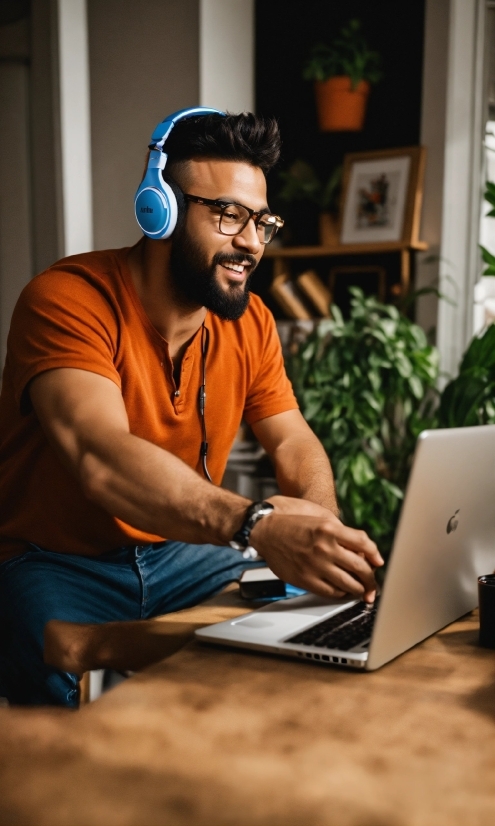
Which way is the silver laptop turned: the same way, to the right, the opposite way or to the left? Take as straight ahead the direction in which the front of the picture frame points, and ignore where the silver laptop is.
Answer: to the right

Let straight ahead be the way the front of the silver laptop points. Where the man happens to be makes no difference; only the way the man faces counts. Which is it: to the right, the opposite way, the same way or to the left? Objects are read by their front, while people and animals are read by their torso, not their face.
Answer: the opposite way

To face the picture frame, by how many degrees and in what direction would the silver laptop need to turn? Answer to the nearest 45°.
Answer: approximately 45° to its right

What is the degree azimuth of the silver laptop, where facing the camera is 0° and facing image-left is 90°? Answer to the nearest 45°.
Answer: approximately 135°

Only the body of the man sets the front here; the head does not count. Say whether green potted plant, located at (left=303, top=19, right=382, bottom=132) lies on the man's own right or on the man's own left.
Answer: on the man's own left

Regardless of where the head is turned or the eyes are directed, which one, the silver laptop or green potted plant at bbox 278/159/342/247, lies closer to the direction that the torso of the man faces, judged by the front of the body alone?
the silver laptop

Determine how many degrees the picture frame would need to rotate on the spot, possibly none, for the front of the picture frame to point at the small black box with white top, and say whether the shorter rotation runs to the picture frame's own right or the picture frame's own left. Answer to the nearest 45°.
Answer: approximately 45° to the picture frame's own left

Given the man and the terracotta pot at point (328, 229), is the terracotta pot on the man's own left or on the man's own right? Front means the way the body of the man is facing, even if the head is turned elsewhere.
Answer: on the man's own left

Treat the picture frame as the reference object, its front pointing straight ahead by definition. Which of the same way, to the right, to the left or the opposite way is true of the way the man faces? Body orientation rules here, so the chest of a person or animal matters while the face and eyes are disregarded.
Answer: to the left

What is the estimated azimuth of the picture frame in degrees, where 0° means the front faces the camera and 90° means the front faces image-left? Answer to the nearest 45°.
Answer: approximately 45°
